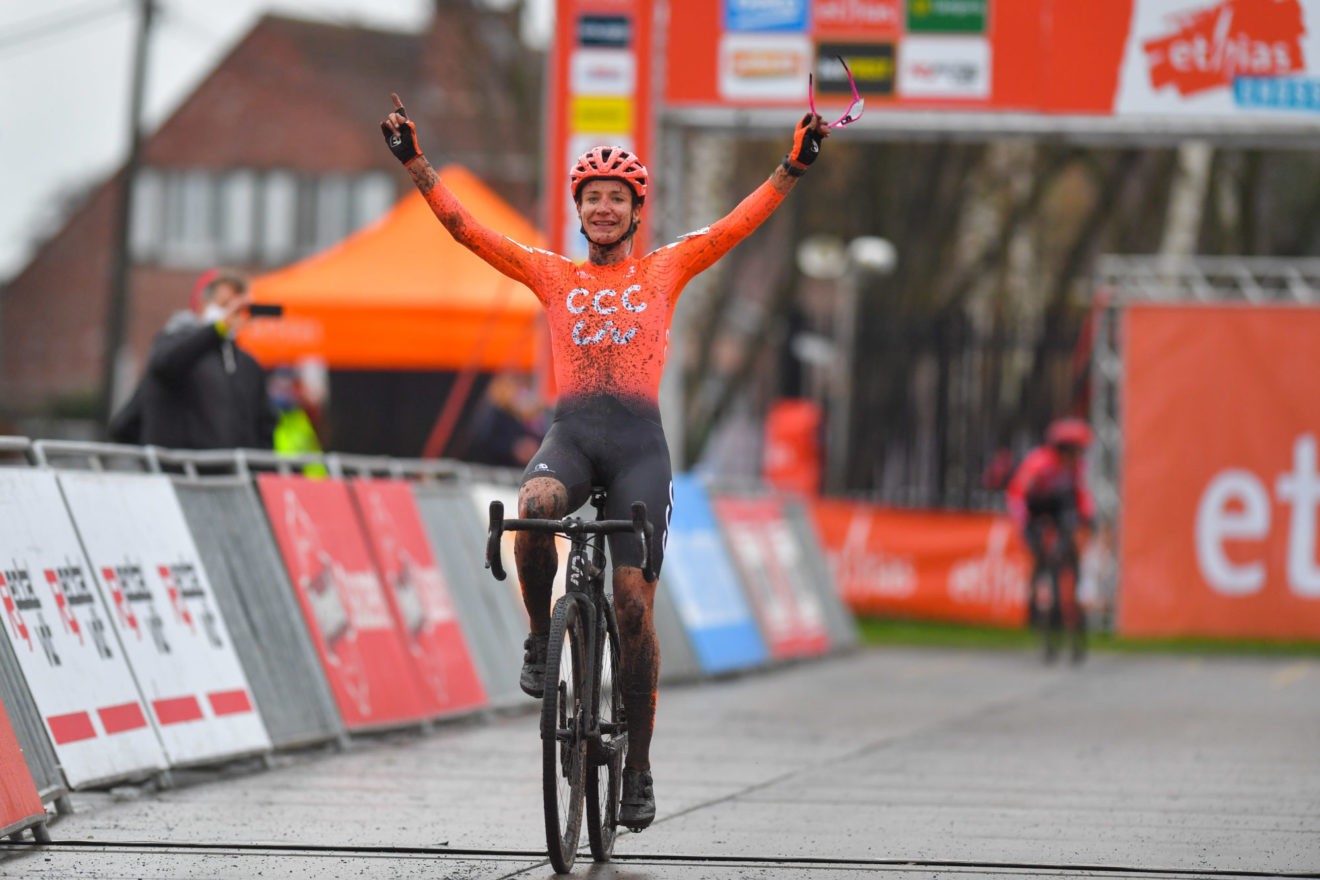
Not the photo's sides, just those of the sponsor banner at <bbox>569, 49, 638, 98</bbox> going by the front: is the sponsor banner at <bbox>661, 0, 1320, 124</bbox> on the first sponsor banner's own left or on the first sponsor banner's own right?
on the first sponsor banner's own left

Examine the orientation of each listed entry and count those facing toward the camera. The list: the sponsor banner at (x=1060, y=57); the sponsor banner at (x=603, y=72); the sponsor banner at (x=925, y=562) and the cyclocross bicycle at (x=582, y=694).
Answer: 4

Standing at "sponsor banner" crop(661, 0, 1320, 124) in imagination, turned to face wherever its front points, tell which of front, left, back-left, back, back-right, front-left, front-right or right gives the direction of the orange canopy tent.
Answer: back-right

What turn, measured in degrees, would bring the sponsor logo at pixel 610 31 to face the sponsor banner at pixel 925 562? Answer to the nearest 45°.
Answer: approximately 135° to its left

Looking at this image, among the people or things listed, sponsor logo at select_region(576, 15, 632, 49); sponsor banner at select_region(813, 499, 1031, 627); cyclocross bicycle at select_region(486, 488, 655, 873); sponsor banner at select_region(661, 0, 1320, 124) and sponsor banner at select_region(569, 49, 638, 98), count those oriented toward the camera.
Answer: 5

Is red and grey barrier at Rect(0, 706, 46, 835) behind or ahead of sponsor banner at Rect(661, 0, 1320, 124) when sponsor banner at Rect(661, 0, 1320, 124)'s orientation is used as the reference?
ahead

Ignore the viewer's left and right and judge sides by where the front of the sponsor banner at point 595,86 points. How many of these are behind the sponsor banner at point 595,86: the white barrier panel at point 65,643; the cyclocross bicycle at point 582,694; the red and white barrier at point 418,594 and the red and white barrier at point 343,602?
0

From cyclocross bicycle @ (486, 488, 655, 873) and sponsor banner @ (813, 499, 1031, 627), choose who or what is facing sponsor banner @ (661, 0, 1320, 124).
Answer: sponsor banner @ (813, 499, 1031, 627)

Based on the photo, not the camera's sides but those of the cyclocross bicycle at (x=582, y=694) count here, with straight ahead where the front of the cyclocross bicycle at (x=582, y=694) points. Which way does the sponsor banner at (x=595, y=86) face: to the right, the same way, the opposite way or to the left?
the same way

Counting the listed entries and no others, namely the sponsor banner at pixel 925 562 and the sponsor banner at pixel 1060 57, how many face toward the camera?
2

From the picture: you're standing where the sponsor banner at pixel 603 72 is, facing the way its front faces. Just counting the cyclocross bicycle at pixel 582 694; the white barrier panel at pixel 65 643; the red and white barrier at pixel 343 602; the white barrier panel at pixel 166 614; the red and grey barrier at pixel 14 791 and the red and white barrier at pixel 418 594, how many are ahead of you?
6

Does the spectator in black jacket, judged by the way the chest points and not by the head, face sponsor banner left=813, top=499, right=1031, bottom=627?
no

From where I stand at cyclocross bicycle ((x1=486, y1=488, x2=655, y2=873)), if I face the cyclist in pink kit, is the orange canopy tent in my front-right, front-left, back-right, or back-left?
front-left

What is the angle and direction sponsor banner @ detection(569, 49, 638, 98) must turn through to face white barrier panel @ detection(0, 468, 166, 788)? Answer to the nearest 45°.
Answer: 0° — it already faces it

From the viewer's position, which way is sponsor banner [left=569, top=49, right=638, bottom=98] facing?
facing the viewer

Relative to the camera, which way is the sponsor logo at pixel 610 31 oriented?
toward the camera

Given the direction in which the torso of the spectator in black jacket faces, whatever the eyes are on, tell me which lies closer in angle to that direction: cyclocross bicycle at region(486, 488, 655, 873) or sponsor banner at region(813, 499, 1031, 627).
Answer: the cyclocross bicycle

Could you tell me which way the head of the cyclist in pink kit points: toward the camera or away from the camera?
toward the camera

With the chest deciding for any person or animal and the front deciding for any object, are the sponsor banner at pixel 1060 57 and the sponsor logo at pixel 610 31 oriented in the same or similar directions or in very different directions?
same or similar directions
